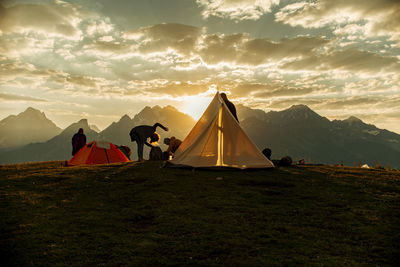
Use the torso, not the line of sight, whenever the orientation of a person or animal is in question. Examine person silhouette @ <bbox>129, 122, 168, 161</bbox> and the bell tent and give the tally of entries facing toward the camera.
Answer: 1

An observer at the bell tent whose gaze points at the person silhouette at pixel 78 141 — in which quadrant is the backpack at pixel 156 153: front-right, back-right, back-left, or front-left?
front-right

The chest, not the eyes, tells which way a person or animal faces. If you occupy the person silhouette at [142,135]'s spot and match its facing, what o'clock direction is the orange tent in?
The orange tent is roughly at 6 o'clock from the person silhouette.

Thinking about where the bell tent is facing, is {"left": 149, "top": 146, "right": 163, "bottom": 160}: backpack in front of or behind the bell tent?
behind

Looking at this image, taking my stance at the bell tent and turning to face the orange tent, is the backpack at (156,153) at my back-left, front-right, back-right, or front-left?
front-right

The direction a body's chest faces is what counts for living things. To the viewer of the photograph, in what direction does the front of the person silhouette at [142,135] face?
facing to the right of the viewer

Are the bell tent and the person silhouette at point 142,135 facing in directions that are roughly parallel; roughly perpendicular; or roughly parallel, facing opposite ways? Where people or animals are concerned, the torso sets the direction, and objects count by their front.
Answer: roughly perpendicular

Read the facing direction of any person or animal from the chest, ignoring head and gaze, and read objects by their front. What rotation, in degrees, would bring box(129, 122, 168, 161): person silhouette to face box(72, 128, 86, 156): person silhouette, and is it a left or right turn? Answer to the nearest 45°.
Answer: approximately 180°

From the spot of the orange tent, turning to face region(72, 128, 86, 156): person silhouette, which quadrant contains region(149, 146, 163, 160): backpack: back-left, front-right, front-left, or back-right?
back-right

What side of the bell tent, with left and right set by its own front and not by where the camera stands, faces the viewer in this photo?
front

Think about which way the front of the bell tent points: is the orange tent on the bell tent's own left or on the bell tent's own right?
on the bell tent's own right
